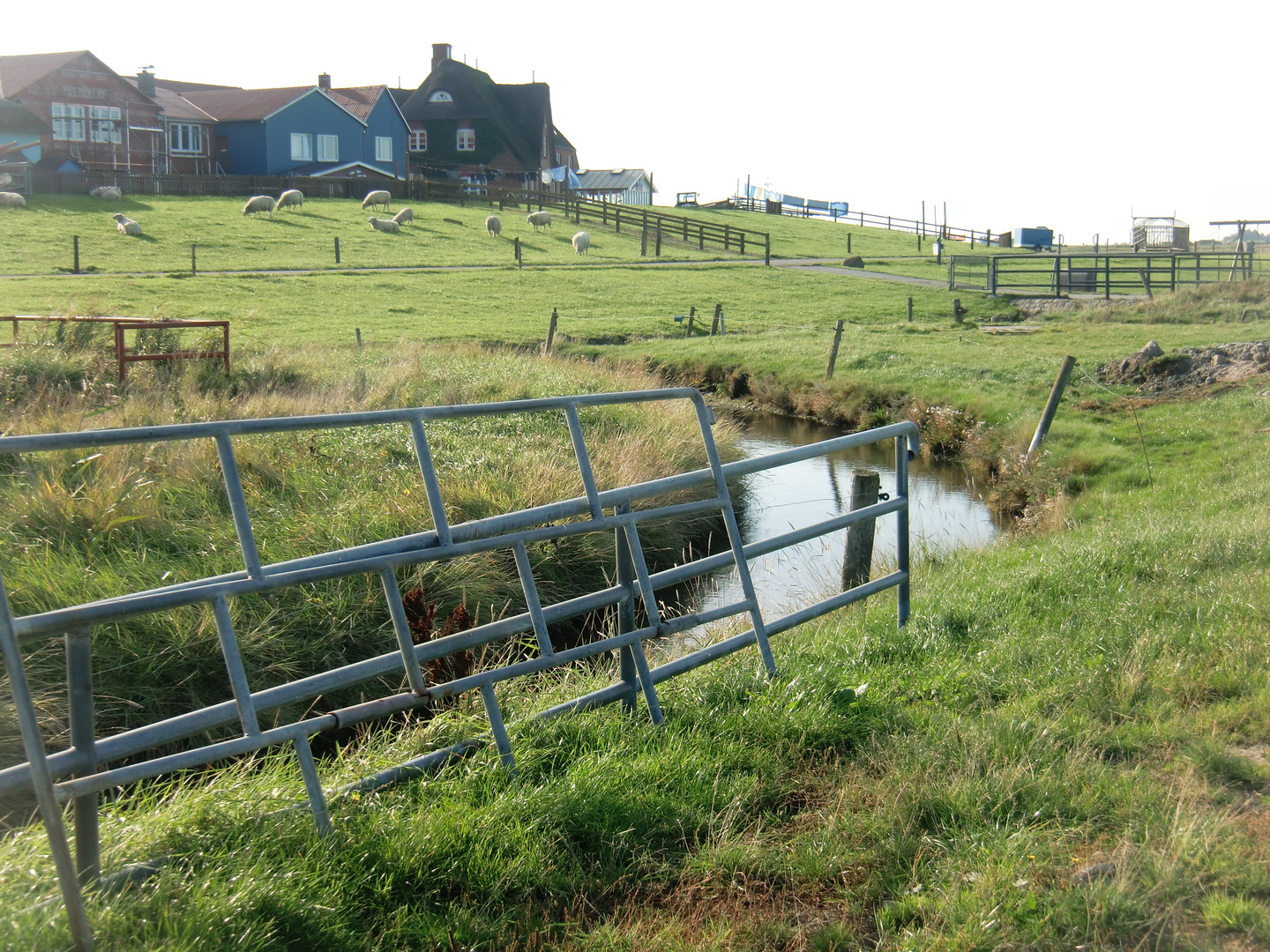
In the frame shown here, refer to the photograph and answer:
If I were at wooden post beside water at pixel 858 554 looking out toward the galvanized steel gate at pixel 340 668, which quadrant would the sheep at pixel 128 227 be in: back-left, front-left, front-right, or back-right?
back-right

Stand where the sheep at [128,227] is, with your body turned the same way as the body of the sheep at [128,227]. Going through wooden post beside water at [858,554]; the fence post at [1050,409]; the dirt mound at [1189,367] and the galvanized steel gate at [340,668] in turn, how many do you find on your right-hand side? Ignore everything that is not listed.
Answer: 0

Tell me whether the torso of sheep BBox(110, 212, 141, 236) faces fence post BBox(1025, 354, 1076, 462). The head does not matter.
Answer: no

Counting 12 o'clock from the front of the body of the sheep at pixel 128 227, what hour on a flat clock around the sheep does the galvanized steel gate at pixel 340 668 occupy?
The galvanized steel gate is roughly at 9 o'clock from the sheep.

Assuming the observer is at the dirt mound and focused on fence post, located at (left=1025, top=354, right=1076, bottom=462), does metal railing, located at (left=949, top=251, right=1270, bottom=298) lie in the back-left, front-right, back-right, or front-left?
back-right

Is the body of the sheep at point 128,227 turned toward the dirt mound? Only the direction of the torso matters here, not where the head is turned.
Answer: no

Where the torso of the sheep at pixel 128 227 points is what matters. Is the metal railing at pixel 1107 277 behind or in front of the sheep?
behind

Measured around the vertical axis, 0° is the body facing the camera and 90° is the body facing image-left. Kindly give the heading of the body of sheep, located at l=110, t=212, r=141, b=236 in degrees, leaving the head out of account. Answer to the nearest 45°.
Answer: approximately 90°

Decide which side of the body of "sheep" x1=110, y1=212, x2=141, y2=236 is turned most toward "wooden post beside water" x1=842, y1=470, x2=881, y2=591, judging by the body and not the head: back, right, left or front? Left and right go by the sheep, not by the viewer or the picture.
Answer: left

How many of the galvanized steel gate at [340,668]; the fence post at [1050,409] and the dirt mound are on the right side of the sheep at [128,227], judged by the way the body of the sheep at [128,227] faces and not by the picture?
0
